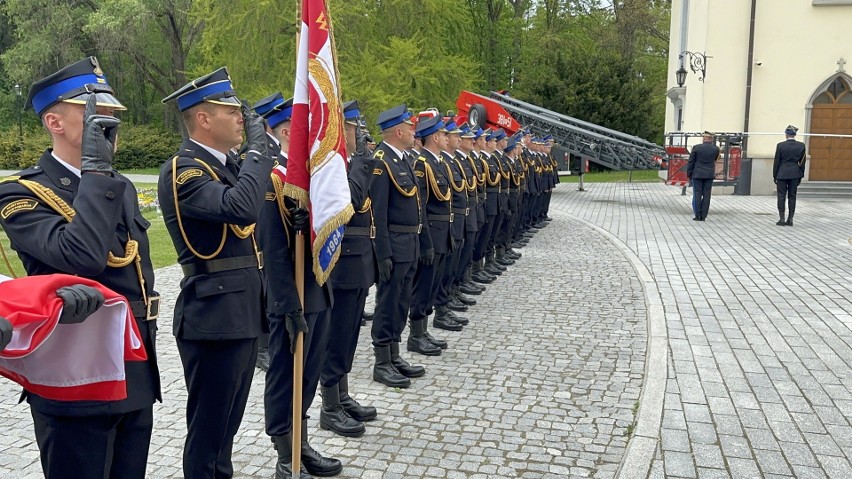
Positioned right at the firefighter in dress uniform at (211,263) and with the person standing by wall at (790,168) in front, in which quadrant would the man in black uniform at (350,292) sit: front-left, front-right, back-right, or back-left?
front-left

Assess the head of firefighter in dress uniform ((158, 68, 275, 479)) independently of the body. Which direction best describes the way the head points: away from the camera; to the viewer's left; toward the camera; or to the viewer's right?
to the viewer's right

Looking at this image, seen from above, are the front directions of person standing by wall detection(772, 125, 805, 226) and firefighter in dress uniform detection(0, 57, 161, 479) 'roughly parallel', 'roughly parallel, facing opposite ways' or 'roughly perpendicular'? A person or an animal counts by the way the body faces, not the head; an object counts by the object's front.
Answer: roughly perpendicular

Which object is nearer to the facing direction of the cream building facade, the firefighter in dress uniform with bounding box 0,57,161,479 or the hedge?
the firefighter in dress uniform

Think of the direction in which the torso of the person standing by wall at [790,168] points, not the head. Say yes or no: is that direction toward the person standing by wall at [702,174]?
no

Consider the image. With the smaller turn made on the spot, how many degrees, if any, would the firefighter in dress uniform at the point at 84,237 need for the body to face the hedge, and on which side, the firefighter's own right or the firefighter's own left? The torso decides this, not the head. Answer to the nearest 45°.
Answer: approximately 135° to the firefighter's own left

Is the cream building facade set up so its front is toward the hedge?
no

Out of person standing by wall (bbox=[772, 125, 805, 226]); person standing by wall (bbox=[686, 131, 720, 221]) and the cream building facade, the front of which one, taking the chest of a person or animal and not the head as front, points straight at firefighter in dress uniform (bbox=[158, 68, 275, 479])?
the cream building facade

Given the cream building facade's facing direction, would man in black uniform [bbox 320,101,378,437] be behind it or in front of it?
in front

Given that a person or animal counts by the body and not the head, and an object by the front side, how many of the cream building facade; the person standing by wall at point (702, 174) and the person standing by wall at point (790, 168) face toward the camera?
1

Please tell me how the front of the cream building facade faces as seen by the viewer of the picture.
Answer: facing the viewer
